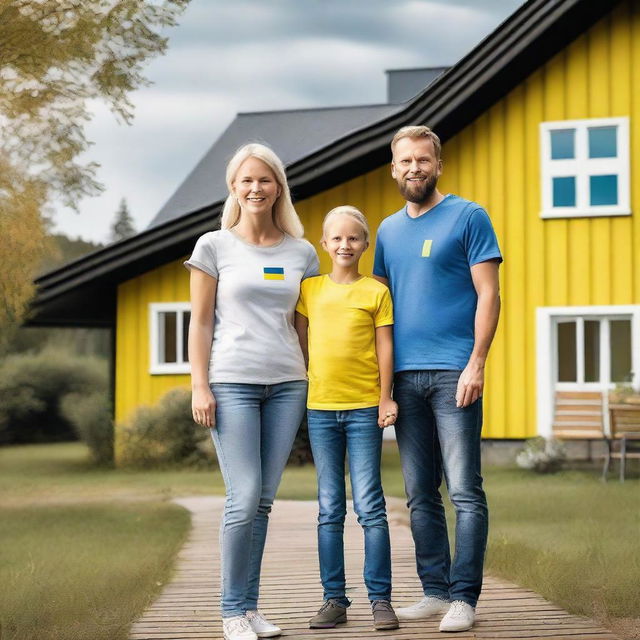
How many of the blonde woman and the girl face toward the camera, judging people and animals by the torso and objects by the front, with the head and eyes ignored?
2

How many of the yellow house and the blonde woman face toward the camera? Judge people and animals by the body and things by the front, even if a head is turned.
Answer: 2

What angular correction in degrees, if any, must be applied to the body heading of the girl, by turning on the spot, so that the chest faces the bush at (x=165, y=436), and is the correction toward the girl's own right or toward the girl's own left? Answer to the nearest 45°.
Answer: approximately 180°

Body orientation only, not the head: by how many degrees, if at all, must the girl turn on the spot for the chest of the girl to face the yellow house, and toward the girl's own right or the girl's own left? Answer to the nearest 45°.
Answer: approximately 180°

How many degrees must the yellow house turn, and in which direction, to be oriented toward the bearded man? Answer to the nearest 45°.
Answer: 0° — it already faces them
